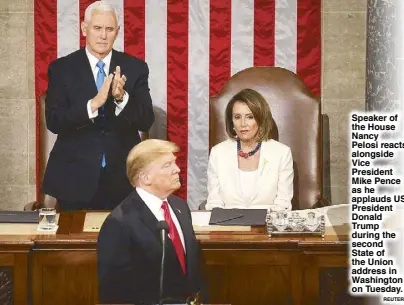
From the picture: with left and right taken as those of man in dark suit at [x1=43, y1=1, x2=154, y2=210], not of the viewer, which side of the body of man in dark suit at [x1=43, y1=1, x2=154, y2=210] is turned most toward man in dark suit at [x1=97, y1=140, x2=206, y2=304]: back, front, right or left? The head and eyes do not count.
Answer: front

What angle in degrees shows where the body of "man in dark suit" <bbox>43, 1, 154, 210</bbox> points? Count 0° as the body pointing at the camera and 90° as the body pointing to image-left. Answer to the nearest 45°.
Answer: approximately 0°

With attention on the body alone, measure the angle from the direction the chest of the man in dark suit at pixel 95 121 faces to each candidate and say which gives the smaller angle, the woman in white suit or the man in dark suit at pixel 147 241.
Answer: the man in dark suit

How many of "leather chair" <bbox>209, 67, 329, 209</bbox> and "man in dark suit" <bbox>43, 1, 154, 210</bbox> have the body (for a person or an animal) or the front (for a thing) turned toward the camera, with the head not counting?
2

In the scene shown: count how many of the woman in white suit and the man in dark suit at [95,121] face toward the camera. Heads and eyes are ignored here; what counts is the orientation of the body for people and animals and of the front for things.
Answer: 2

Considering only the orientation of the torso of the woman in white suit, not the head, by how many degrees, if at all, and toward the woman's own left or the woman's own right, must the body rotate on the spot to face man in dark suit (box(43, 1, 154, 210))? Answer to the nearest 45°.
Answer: approximately 90° to the woman's own right

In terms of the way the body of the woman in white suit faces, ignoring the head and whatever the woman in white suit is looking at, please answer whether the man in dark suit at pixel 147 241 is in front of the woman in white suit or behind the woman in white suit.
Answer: in front
